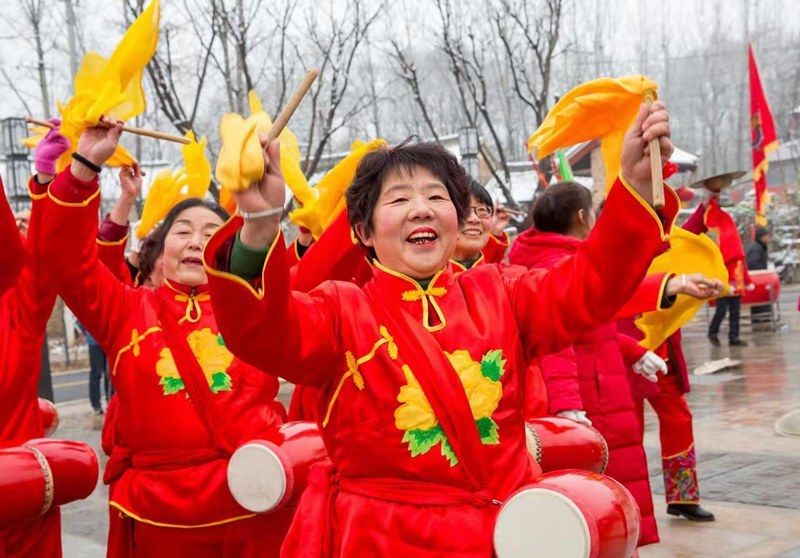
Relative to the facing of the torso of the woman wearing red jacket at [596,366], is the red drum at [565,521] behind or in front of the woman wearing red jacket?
behind

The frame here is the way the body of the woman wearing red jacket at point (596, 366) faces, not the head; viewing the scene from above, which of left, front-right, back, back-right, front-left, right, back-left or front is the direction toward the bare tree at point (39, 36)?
left

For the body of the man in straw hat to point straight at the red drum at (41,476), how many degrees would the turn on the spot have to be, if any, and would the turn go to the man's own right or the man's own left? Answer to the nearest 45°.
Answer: approximately 90° to the man's own right

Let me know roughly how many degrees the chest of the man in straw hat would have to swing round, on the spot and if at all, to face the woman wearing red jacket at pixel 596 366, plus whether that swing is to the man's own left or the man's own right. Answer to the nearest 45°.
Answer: approximately 90° to the man's own right

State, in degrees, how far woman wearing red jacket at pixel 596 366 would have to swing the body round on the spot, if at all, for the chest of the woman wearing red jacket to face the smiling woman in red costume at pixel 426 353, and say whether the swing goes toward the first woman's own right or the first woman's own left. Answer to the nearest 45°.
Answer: approximately 135° to the first woman's own right

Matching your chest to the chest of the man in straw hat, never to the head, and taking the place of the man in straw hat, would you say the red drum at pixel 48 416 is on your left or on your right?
on your right

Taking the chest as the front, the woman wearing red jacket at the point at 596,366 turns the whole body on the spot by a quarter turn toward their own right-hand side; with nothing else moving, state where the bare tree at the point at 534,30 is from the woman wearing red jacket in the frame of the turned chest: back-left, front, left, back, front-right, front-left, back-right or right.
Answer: back-left

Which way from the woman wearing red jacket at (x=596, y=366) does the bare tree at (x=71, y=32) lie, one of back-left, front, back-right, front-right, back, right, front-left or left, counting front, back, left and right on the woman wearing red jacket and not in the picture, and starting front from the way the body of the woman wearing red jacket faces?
left

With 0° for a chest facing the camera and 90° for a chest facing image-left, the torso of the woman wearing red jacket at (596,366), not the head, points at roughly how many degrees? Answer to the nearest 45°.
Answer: approximately 225°
